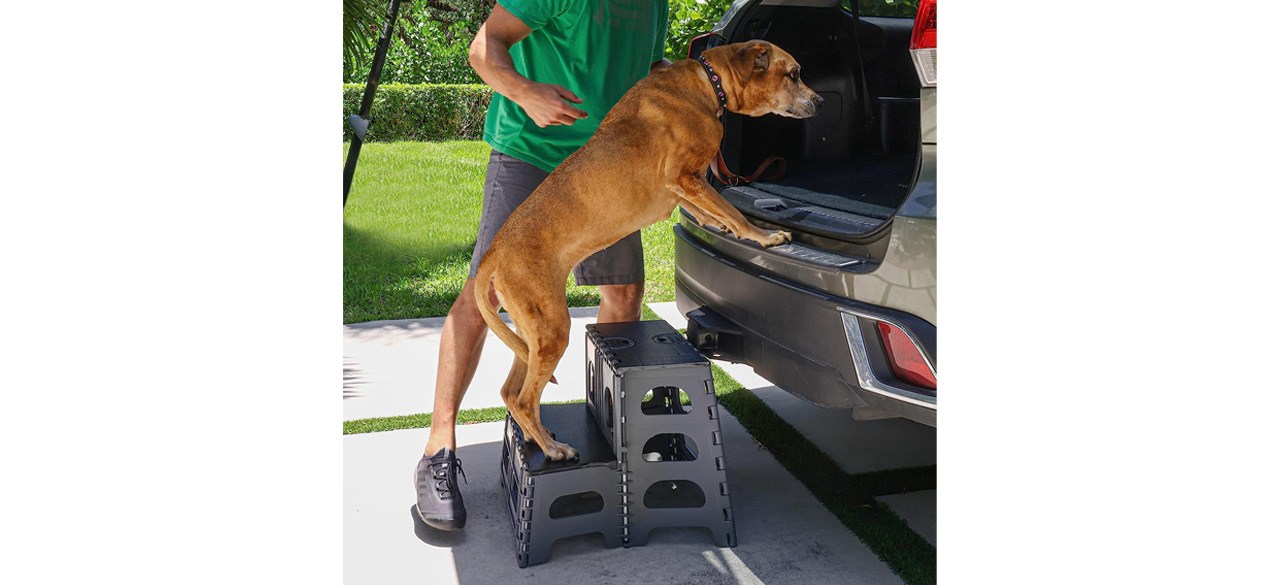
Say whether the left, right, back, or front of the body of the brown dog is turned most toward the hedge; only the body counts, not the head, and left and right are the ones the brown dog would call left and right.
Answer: left

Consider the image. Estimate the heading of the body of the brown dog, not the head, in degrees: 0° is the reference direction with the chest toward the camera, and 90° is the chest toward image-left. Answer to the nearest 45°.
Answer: approximately 270°

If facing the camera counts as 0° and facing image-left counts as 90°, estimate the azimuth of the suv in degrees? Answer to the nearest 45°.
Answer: approximately 225°

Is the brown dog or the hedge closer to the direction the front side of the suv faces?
the hedge
